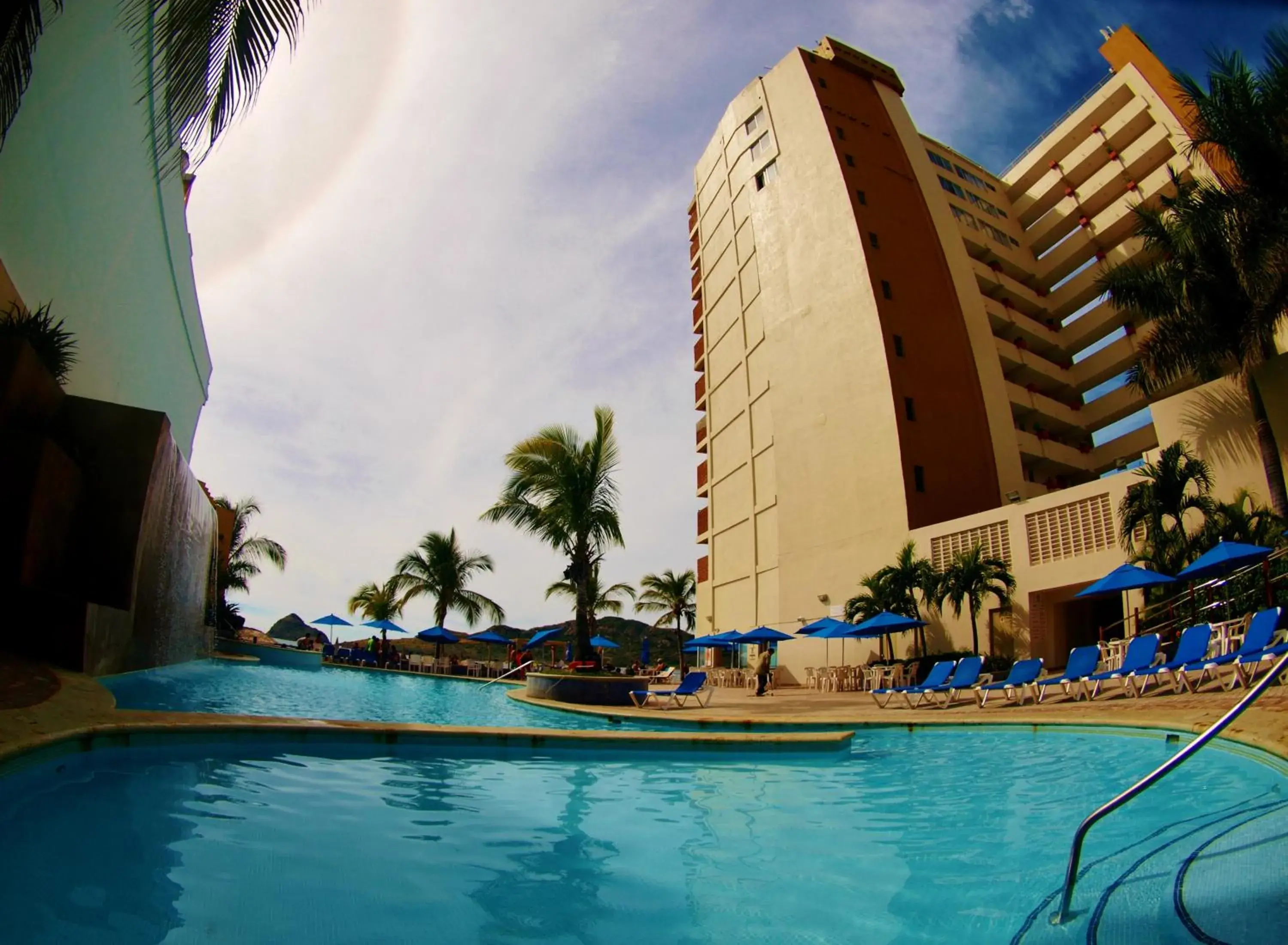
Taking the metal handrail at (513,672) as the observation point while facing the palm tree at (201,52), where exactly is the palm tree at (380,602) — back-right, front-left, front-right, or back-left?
back-right

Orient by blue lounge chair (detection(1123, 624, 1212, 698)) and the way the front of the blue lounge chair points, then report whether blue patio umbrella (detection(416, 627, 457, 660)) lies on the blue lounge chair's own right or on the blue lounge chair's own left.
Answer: on the blue lounge chair's own right

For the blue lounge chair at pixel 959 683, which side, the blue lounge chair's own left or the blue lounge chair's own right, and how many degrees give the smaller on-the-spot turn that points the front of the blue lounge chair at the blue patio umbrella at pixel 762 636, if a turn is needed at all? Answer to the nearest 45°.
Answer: approximately 90° to the blue lounge chair's own right

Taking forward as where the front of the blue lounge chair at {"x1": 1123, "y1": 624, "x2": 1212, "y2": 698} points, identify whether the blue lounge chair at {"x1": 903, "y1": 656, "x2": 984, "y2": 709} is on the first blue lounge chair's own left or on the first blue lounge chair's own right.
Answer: on the first blue lounge chair's own right

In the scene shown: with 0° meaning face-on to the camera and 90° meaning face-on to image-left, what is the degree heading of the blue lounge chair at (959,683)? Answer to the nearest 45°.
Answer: approximately 45°
